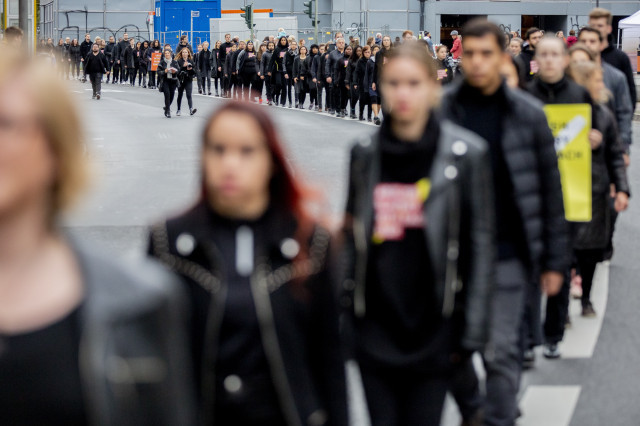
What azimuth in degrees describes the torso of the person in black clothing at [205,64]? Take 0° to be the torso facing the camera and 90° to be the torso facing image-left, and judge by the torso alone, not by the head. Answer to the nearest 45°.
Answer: approximately 0°

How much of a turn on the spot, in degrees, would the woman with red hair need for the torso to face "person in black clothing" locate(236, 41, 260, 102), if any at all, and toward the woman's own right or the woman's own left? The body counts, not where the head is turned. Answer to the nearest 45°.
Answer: approximately 180°

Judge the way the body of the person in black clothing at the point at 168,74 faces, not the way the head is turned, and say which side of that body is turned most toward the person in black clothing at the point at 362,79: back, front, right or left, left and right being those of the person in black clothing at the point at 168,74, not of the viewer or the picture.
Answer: left

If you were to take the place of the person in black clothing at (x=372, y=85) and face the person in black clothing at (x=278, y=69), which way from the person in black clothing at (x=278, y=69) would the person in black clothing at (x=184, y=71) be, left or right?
left

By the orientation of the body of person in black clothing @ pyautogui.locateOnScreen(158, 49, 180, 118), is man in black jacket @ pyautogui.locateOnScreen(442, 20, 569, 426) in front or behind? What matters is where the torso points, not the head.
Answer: in front

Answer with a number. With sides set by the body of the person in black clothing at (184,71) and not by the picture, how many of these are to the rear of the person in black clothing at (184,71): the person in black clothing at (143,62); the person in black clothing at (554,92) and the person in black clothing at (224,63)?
2

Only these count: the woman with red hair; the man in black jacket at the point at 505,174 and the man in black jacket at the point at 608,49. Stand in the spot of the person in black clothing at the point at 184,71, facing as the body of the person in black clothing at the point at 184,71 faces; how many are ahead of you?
3

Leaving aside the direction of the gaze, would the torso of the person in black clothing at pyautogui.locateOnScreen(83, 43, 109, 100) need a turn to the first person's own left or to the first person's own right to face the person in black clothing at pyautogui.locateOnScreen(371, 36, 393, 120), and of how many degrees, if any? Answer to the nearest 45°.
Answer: approximately 45° to the first person's own left

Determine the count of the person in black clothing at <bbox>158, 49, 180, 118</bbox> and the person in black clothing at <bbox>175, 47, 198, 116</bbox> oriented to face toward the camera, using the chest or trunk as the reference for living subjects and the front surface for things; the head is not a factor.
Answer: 2

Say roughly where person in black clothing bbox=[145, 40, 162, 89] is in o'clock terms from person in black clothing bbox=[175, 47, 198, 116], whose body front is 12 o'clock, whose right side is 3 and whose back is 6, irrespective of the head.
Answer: person in black clothing bbox=[145, 40, 162, 89] is roughly at 6 o'clock from person in black clothing bbox=[175, 47, 198, 116].
